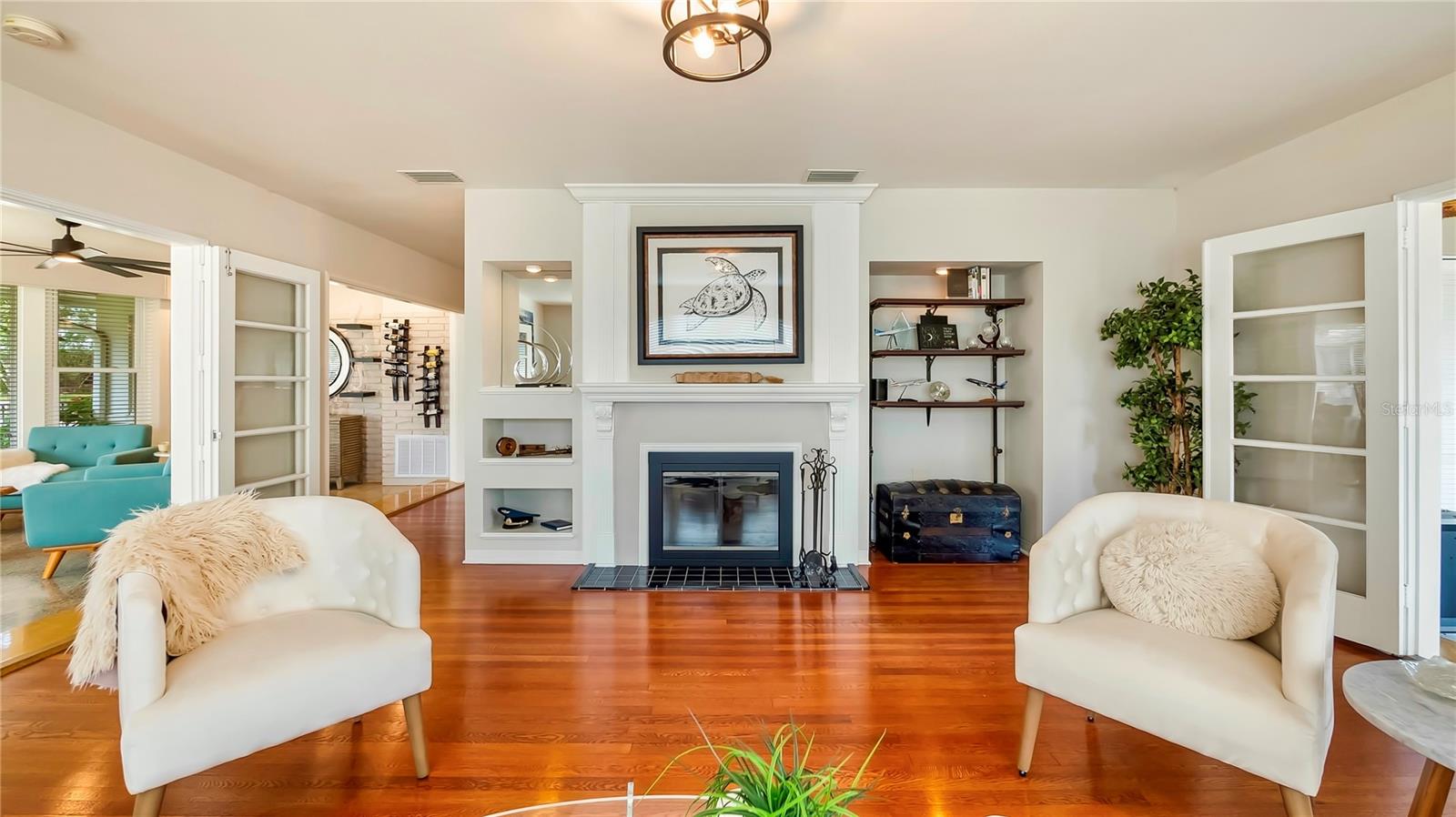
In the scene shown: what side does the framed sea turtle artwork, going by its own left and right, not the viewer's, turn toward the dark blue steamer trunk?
left

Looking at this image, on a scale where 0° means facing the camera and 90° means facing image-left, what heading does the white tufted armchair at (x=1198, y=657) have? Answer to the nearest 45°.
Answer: approximately 45°

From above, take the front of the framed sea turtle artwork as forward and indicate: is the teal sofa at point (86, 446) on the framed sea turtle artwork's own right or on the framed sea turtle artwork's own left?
on the framed sea turtle artwork's own right

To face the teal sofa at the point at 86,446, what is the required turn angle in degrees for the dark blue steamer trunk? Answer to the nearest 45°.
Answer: approximately 90° to its right

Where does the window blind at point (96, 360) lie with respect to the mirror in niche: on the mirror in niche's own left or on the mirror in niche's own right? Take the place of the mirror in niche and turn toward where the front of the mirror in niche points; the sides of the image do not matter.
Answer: on the mirror in niche's own right

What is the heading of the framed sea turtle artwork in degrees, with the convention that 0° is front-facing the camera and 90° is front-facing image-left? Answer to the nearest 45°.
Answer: approximately 0°

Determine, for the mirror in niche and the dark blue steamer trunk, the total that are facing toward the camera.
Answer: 2

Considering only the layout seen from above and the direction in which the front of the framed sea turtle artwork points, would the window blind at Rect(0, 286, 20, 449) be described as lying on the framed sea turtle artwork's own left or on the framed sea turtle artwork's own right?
on the framed sea turtle artwork's own right

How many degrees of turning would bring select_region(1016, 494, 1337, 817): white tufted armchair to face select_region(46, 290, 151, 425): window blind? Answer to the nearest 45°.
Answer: approximately 45° to its right
